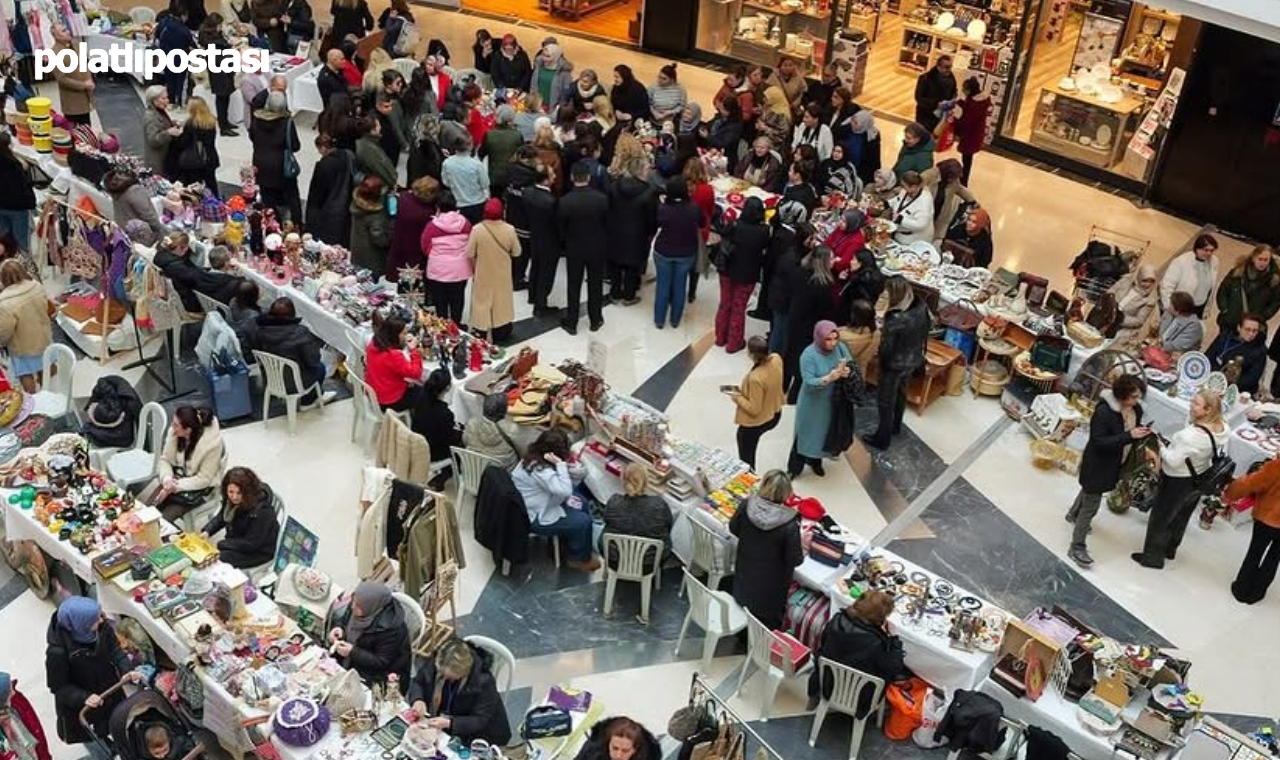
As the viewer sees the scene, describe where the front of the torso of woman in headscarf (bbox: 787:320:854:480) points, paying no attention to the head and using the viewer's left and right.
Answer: facing the viewer and to the right of the viewer

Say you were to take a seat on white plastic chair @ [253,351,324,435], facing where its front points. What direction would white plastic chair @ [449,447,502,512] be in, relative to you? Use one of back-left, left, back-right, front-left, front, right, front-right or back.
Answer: right

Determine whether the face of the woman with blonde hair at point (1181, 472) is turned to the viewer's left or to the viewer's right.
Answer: to the viewer's left

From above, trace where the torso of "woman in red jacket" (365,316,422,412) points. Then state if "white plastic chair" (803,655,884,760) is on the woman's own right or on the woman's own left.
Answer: on the woman's own right

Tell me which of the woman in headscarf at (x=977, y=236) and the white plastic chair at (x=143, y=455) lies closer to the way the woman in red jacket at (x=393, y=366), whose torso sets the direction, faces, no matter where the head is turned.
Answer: the woman in headscarf

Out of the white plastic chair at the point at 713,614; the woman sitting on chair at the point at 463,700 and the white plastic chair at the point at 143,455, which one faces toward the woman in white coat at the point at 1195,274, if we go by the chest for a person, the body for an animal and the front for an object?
the white plastic chair at the point at 713,614

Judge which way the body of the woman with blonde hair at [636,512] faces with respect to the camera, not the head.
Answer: away from the camera

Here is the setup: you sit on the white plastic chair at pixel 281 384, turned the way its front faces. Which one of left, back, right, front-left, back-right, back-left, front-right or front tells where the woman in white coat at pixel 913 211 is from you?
front-right

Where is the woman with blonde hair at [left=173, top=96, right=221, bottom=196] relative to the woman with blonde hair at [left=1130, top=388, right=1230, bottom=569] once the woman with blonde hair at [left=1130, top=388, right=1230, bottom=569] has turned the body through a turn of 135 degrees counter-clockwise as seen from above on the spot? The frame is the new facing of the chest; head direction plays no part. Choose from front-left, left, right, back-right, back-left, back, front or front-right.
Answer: back-right

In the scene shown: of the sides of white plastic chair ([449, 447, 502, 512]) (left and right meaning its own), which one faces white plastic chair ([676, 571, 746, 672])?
right

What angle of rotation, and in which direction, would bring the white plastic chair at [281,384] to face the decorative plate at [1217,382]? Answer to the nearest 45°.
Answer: approximately 45° to its right

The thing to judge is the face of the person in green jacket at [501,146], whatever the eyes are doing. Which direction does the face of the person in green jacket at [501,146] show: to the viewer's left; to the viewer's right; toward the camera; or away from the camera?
away from the camera

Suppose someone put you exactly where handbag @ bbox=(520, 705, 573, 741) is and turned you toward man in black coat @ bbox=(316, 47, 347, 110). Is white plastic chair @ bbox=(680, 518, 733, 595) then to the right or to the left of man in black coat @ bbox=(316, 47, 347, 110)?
right

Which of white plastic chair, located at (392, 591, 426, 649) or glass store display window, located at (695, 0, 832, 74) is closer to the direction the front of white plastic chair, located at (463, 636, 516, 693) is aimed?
the white plastic chair
